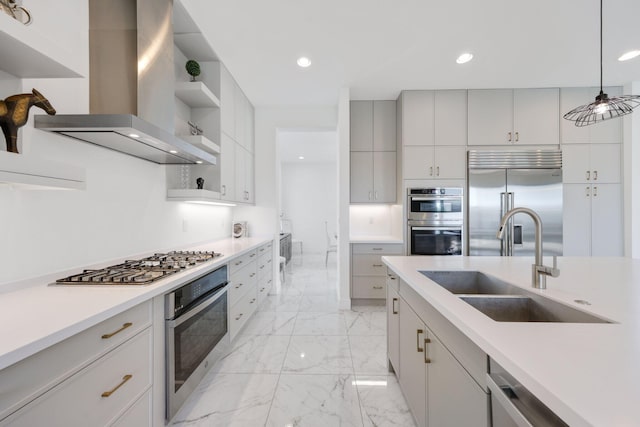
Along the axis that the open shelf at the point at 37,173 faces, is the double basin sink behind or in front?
in front

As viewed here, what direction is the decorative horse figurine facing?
to the viewer's right

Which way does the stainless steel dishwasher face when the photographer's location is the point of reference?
facing the viewer and to the left of the viewer

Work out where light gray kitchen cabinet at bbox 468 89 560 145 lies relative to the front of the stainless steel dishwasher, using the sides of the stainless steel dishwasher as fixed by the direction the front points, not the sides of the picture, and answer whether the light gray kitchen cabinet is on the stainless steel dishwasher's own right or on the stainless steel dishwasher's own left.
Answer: on the stainless steel dishwasher's own right

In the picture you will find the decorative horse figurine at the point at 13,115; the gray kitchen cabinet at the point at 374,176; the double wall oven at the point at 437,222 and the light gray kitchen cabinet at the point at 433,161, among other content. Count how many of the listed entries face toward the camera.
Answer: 3

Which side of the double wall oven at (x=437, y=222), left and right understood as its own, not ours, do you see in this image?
front

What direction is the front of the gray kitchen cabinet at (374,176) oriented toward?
toward the camera

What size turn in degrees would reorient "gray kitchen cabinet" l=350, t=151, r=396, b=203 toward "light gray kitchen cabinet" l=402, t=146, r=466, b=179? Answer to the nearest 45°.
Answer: approximately 90° to its left

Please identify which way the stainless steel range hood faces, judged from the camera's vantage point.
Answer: facing the viewer and to the right of the viewer

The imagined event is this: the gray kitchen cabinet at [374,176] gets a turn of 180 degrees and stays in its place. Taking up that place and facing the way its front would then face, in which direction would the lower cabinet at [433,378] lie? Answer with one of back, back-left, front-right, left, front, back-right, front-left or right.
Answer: back

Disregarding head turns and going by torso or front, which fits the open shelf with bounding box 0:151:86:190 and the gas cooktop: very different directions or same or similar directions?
same or similar directions

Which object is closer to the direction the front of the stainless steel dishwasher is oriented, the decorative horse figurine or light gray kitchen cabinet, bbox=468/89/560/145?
the decorative horse figurine

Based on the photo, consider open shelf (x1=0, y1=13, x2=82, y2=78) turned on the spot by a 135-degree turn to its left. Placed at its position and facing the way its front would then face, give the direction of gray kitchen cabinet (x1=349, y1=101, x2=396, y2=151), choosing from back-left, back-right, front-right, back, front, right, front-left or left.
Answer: right

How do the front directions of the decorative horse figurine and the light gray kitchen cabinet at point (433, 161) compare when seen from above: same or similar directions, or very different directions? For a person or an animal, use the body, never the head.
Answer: very different directions

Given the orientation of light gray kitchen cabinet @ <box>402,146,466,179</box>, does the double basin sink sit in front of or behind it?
in front

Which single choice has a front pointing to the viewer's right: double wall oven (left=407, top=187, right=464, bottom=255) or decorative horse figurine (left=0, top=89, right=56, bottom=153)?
the decorative horse figurine

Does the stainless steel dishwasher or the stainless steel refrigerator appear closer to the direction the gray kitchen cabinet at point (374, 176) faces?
the stainless steel dishwasher

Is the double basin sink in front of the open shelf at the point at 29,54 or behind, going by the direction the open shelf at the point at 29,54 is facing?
in front

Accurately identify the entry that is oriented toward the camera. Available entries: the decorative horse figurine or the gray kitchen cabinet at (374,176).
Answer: the gray kitchen cabinet

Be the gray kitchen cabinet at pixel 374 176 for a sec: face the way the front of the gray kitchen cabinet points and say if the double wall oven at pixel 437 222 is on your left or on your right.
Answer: on your left
